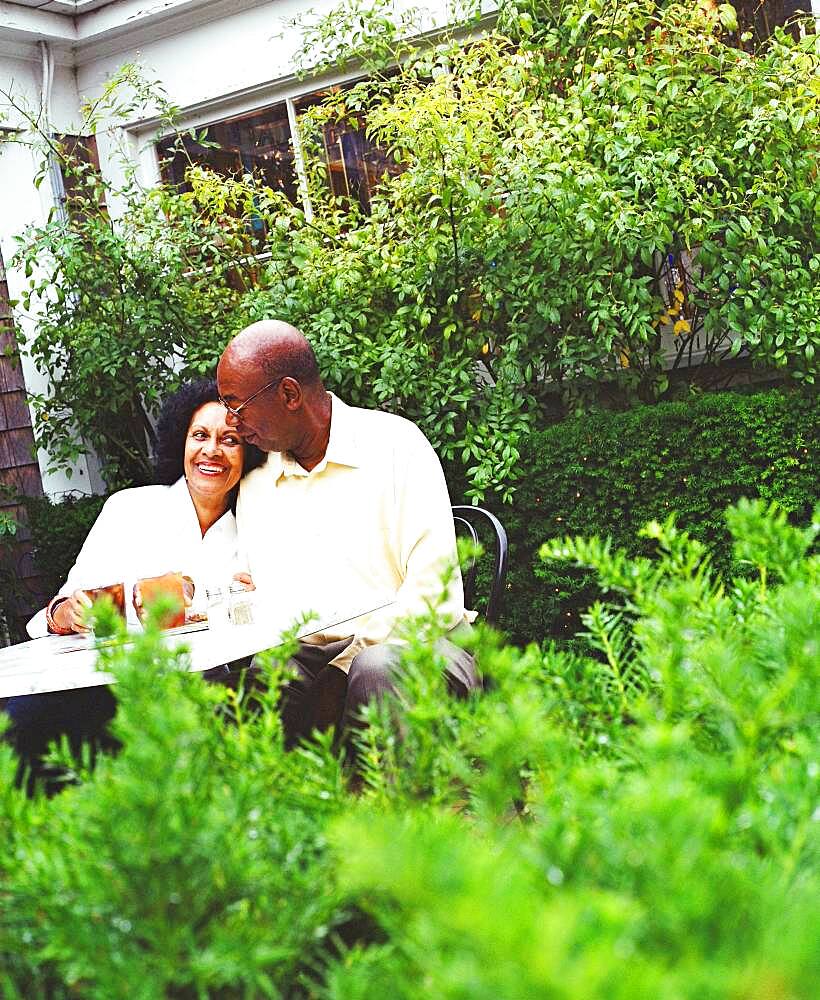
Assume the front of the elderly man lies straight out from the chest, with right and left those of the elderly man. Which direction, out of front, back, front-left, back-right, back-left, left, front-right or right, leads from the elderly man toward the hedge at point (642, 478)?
back

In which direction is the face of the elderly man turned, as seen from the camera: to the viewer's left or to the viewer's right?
to the viewer's left

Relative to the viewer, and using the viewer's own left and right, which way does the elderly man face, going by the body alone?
facing the viewer and to the left of the viewer

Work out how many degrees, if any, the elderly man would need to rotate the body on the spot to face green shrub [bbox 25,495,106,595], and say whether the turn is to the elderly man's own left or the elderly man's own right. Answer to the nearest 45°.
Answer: approximately 90° to the elderly man's own right
